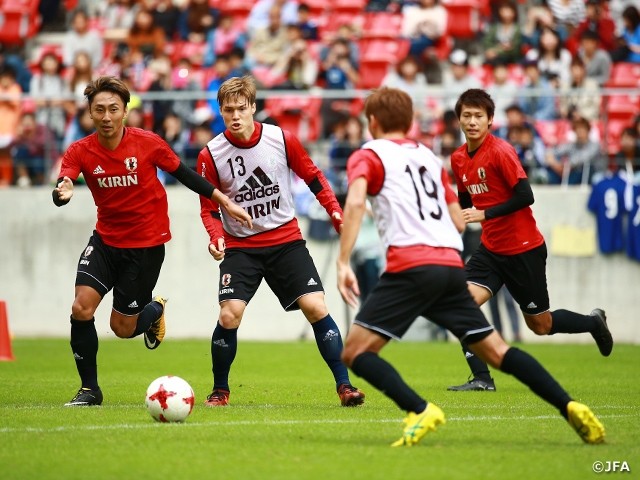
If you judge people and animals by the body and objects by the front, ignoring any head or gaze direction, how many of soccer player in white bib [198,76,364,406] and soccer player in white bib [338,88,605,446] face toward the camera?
1

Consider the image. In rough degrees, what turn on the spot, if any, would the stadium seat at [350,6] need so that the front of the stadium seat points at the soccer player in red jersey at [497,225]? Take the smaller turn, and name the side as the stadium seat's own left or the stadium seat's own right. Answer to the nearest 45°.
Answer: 0° — it already faces them

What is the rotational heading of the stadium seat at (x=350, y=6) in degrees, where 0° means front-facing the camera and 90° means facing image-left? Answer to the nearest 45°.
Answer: approximately 0°

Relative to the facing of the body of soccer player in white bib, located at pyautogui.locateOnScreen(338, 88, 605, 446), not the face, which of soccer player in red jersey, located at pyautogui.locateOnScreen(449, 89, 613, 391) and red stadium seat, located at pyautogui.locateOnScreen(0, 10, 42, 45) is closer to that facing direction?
the red stadium seat

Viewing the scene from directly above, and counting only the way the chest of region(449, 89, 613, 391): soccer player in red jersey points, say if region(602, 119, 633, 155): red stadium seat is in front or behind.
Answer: behind

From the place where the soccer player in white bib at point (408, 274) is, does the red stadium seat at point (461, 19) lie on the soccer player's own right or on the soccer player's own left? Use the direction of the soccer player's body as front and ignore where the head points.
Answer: on the soccer player's own right

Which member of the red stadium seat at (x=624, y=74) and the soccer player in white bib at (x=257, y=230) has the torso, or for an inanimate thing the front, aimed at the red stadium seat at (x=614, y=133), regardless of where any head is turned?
the red stadium seat at (x=624, y=74)

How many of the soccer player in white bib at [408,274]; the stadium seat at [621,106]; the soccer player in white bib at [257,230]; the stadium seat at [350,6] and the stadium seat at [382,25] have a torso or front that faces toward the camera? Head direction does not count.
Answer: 4

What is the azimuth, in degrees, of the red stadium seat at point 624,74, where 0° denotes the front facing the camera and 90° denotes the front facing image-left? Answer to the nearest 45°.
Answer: approximately 0°

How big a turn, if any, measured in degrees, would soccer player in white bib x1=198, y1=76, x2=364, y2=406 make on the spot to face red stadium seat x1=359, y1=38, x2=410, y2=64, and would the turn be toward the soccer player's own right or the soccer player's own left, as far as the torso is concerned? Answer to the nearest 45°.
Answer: approximately 180°

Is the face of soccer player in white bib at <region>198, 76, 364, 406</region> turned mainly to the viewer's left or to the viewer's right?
to the viewer's left

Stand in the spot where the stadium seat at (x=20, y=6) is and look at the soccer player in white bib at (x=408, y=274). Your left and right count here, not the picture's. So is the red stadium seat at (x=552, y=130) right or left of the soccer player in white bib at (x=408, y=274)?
left
